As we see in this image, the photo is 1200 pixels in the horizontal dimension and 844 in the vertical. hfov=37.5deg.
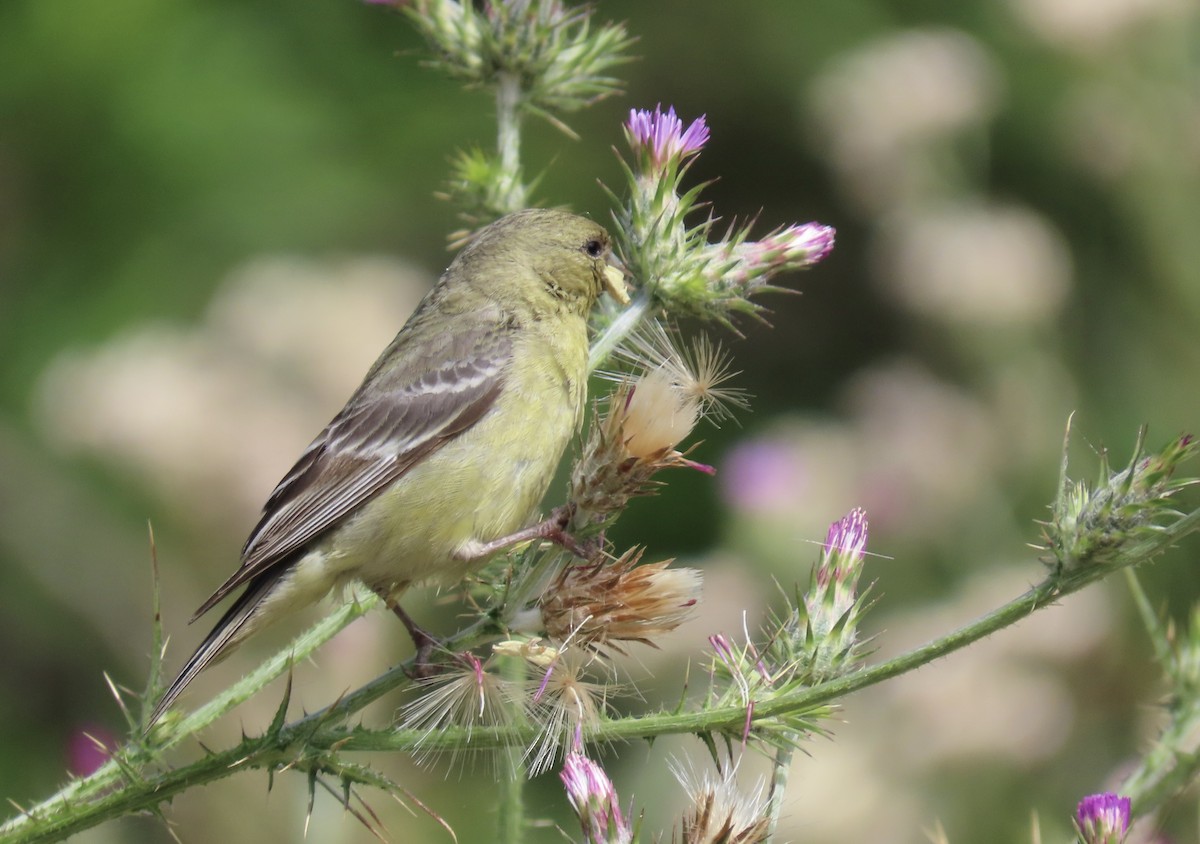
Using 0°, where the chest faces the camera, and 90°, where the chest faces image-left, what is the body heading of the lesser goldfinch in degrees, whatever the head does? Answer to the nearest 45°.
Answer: approximately 270°

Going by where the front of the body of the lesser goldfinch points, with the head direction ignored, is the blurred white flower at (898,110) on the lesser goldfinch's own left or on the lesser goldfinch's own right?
on the lesser goldfinch's own left

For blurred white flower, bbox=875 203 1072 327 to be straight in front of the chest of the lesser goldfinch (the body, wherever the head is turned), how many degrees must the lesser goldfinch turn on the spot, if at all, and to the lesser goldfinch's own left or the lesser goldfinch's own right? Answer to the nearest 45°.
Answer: approximately 45° to the lesser goldfinch's own left

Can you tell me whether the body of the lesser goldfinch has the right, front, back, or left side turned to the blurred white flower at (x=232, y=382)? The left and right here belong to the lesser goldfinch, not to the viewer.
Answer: left
